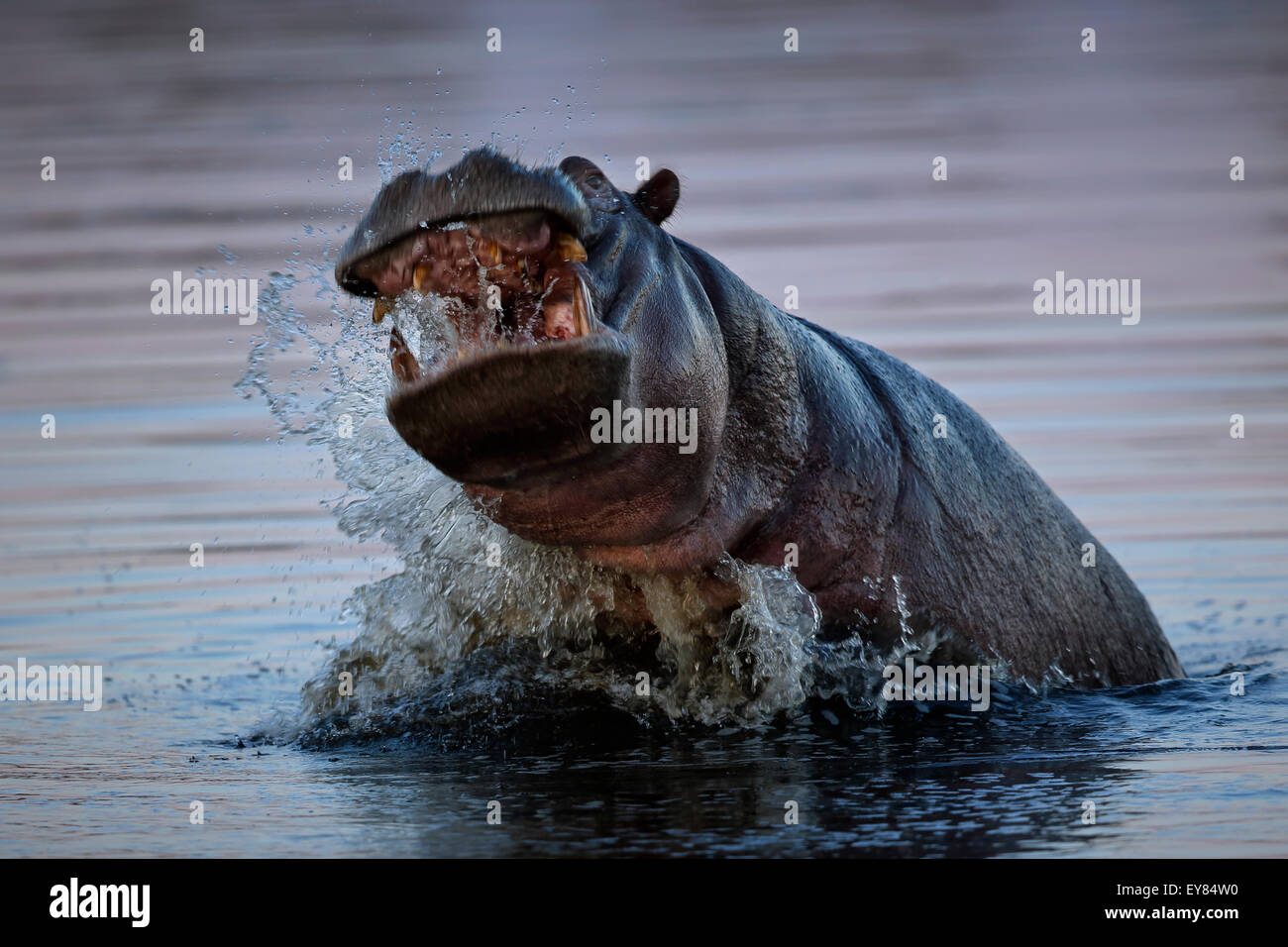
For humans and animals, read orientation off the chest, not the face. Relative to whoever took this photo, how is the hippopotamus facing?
facing the viewer and to the left of the viewer
